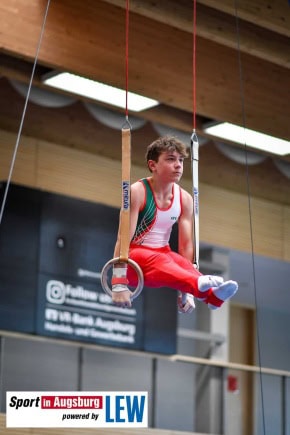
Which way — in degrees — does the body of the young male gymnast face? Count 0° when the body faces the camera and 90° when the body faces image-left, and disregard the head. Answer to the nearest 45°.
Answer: approximately 315°

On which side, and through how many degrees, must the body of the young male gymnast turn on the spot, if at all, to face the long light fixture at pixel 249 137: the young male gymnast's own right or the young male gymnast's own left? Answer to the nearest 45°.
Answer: approximately 135° to the young male gymnast's own left

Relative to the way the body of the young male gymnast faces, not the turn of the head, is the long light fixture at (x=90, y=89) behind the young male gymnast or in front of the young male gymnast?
behind
